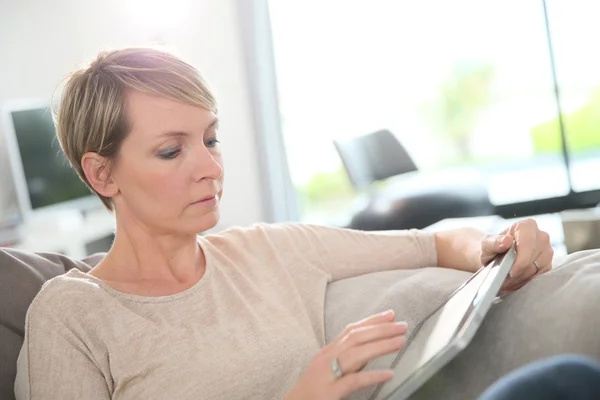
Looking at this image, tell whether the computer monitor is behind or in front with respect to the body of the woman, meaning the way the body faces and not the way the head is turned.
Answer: behind

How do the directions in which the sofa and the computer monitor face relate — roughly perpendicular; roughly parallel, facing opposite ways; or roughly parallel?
roughly parallel

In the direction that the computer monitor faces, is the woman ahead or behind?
ahead

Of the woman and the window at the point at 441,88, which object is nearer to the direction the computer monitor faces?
the woman

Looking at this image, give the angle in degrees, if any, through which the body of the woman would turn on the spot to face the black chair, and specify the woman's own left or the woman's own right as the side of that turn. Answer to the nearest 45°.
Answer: approximately 135° to the woman's own left

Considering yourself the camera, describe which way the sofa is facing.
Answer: facing the viewer

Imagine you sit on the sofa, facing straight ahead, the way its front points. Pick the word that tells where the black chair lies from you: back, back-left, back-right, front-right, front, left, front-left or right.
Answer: back

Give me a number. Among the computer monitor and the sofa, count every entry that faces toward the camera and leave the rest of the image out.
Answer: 2

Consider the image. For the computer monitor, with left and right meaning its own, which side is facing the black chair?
left

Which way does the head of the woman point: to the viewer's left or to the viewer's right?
to the viewer's right

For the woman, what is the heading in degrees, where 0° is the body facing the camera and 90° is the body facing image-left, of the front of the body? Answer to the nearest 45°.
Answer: approximately 315°
